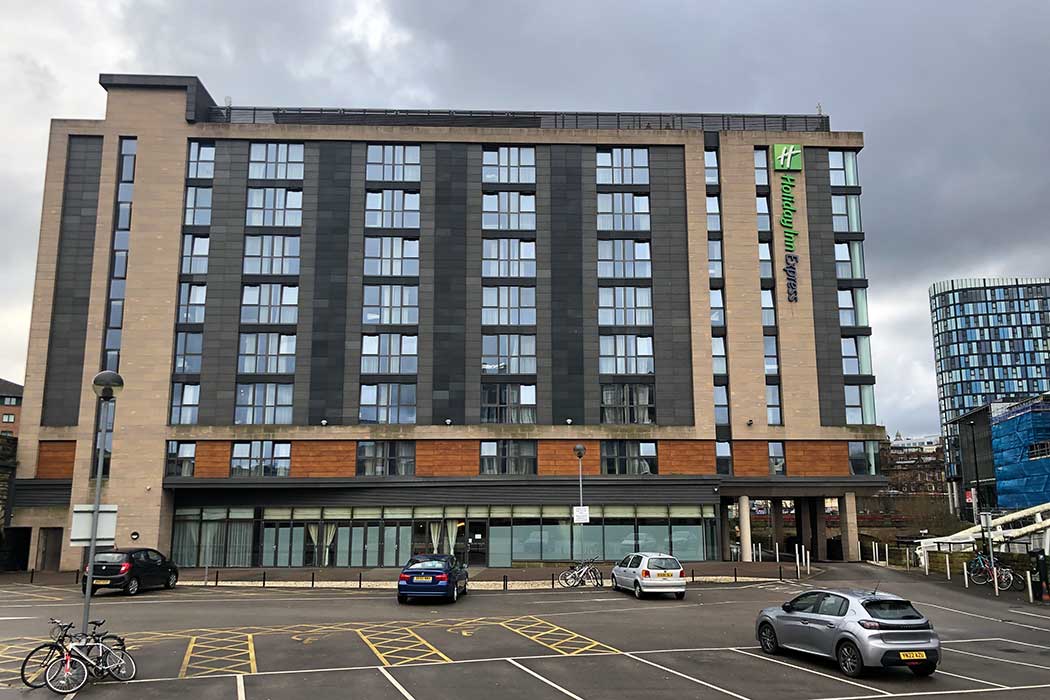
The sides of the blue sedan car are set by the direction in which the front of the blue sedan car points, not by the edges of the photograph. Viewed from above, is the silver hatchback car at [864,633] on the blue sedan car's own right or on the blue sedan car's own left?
on the blue sedan car's own right

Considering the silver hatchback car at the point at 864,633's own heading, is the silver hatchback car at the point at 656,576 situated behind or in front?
in front

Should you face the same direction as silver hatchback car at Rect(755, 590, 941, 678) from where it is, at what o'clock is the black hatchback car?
The black hatchback car is roughly at 11 o'clock from the silver hatchback car.

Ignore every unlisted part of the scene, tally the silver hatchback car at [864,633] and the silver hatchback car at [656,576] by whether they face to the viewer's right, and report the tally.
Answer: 0

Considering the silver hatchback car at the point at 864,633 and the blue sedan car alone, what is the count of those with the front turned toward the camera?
0

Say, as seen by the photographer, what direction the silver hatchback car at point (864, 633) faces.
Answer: facing away from the viewer and to the left of the viewer

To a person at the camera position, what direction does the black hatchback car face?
facing away from the viewer and to the right of the viewer

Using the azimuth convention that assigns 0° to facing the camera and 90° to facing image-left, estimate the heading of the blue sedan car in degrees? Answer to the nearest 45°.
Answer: approximately 225°
